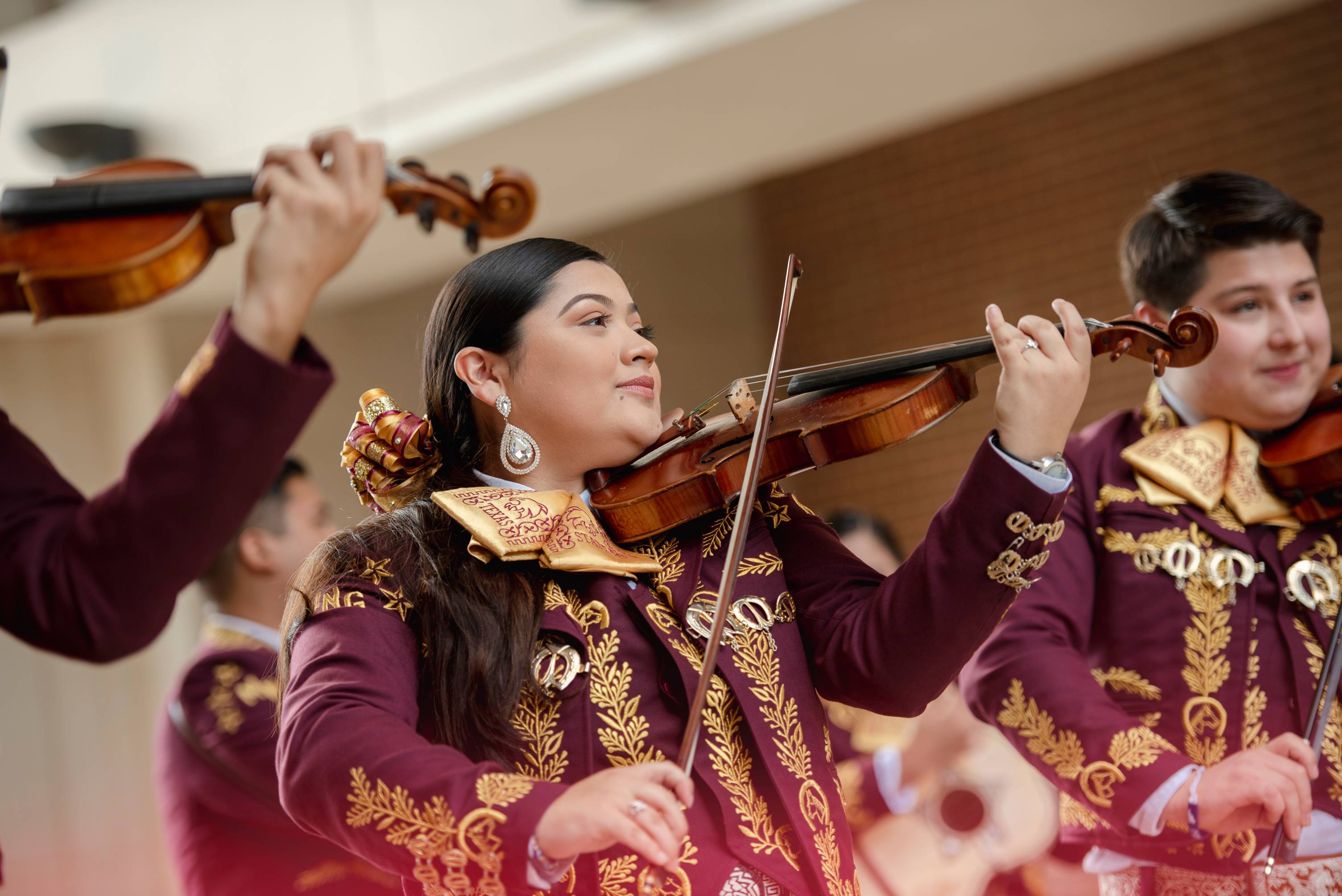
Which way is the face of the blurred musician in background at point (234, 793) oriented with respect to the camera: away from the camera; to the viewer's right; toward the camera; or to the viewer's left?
to the viewer's right

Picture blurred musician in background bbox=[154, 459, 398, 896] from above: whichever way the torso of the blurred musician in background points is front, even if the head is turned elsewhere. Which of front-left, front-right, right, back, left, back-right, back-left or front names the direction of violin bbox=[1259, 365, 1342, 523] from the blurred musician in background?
front-right

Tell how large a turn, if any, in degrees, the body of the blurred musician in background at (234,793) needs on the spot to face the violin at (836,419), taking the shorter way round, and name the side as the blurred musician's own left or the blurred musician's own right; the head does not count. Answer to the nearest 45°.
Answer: approximately 45° to the blurred musician's own right

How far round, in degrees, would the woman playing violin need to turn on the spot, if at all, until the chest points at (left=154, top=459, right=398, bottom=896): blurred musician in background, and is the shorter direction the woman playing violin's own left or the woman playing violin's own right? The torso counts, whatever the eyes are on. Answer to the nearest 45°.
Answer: approximately 180°

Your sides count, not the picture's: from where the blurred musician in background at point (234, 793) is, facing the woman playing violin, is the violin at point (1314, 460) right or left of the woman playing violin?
left

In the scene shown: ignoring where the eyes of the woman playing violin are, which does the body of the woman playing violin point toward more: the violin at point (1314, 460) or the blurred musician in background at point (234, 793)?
the violin

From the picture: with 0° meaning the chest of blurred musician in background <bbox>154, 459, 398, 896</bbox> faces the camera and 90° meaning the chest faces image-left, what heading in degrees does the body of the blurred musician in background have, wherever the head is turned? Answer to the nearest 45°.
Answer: approximately 270°

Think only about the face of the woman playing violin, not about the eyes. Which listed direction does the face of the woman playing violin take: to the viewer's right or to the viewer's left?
to the viewer's right
